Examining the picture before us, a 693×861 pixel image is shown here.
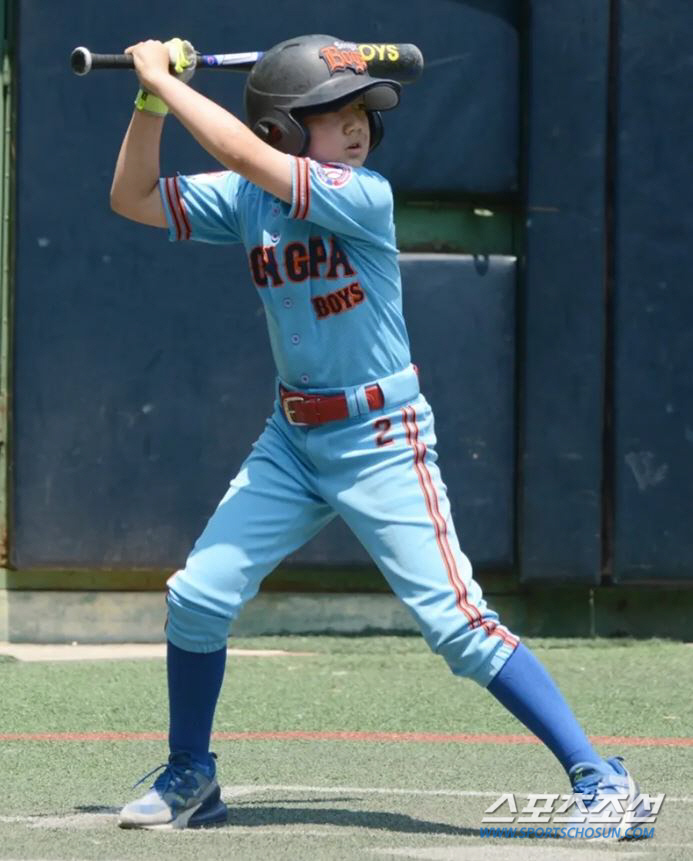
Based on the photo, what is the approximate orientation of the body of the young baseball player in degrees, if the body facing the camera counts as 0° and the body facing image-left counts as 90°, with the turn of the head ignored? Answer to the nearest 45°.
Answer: approximately 45°
